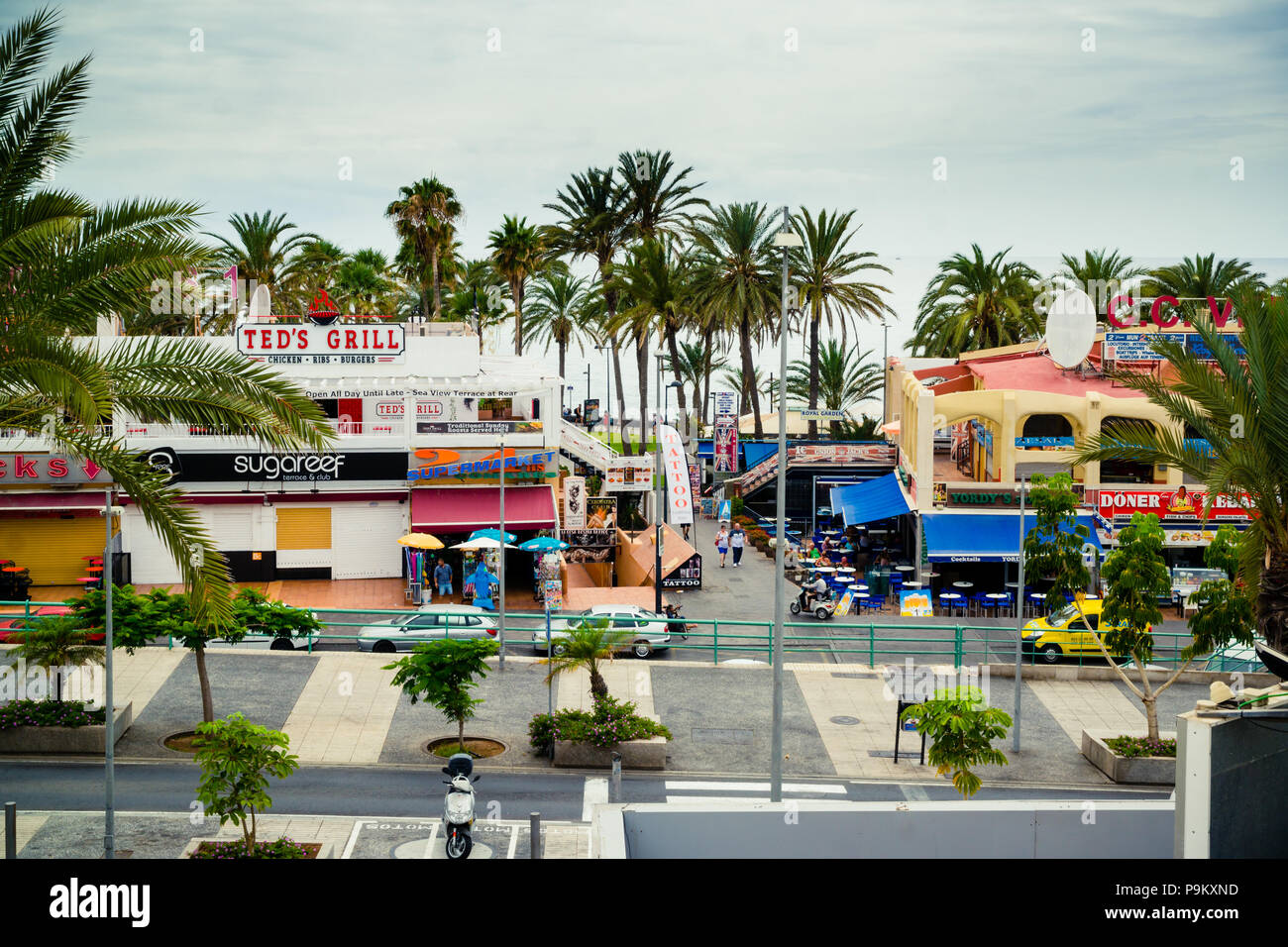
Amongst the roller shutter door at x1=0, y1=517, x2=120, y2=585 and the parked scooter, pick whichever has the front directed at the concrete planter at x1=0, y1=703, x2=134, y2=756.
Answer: the roller shutter door

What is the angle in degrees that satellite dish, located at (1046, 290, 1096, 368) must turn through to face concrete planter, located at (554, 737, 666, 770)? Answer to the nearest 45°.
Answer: approximately 45° to its left

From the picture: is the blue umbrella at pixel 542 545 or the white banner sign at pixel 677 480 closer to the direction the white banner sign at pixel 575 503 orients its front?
the blue umbrella

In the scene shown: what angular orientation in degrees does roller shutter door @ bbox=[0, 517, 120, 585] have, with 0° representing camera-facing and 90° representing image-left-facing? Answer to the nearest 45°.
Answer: approximately 0°

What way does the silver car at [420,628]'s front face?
to the viewer's left

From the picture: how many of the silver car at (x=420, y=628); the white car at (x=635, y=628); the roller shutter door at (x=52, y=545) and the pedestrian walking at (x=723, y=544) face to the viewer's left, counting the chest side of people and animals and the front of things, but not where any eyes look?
2

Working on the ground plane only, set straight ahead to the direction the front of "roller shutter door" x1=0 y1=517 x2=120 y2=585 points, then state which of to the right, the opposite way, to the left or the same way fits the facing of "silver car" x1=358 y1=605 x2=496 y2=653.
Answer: to the right

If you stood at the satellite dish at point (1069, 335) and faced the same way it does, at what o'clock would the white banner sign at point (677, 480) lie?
The white banner sign is roughly at 1 o'clock from the satellite dish.

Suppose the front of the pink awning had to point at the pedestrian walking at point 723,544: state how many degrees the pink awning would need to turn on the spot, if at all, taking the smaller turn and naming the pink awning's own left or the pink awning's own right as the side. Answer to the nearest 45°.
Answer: approximately 135° to the pink awning's own left

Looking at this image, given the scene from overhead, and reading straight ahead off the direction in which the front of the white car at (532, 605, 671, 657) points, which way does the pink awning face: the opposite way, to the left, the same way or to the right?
to the left
